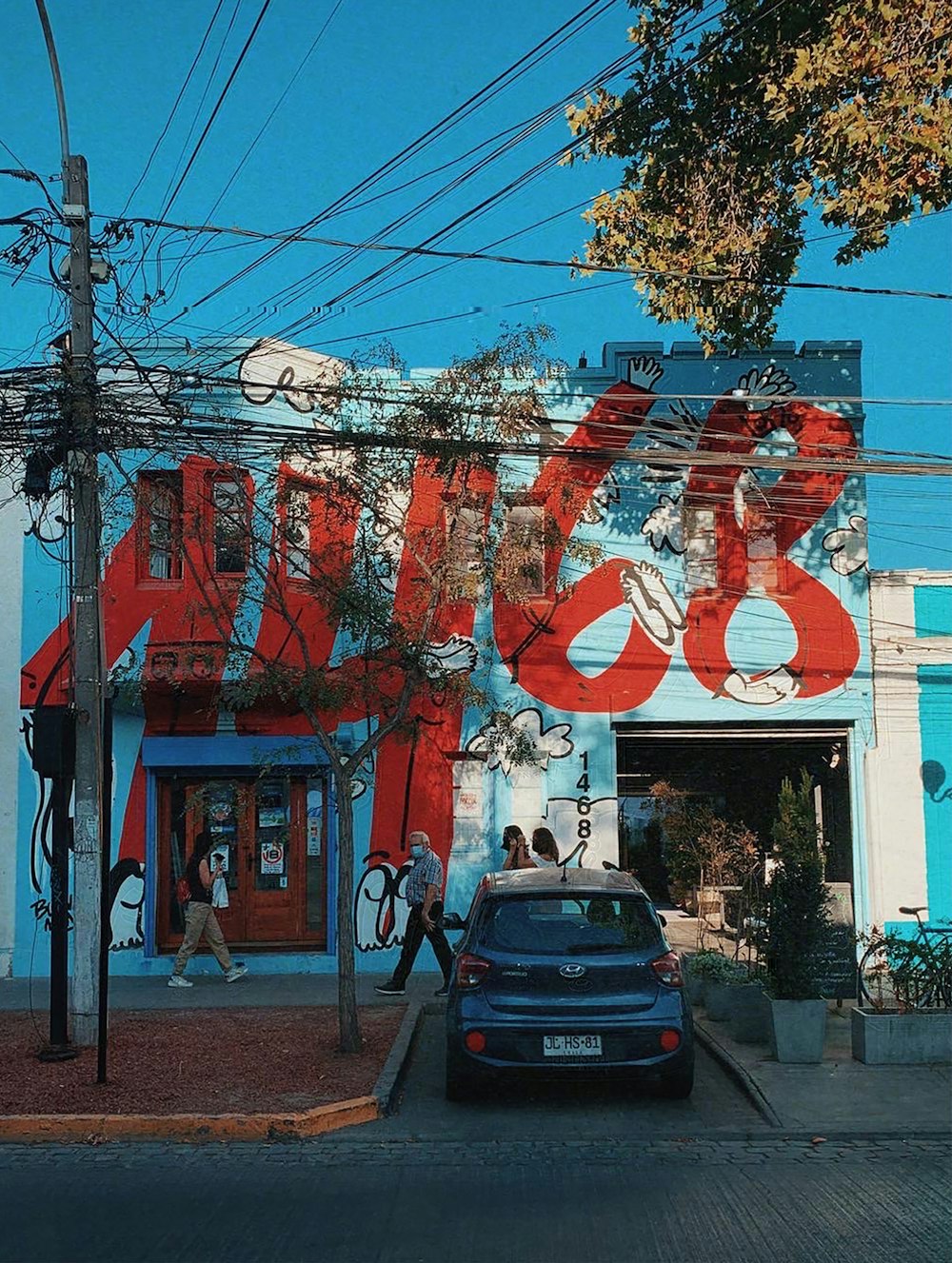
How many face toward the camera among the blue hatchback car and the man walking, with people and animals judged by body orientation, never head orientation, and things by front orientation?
0

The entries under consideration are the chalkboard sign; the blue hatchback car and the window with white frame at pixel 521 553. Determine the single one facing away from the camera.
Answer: the blue hatchback car

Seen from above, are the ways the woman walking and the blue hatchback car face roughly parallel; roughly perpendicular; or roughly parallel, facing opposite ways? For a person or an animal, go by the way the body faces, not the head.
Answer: roughly perpendicular

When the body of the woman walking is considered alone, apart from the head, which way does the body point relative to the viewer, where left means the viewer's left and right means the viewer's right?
facing to the right of the viewer

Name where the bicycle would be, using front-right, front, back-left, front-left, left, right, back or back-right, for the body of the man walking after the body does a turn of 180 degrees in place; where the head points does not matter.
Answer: front-right

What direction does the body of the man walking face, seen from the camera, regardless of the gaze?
to the viewer's left

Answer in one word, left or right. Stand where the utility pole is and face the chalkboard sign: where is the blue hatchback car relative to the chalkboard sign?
right

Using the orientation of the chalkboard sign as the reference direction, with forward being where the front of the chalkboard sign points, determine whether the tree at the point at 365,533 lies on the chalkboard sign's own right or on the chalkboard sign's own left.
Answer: on the chalkboard sign's own right

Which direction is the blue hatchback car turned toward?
away from the camera

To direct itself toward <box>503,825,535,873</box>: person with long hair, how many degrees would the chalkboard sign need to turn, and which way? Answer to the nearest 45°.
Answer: approximately 135° to its right
